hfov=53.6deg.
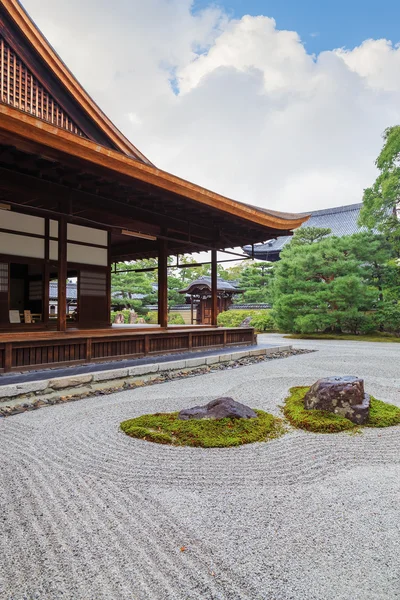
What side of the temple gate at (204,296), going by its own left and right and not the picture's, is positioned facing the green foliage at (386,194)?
left

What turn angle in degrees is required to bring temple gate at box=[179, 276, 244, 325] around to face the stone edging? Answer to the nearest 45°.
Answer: approximately 45° to its left

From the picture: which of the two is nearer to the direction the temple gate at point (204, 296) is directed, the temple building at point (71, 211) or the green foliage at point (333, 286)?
the temple building

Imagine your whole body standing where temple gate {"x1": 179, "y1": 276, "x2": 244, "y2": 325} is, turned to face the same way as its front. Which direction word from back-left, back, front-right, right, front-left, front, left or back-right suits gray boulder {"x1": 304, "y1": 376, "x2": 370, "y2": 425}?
front-left

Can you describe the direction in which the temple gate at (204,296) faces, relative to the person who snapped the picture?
facing the viewer and to the left of the viewer

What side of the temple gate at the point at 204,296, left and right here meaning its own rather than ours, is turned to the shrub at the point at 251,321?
left
